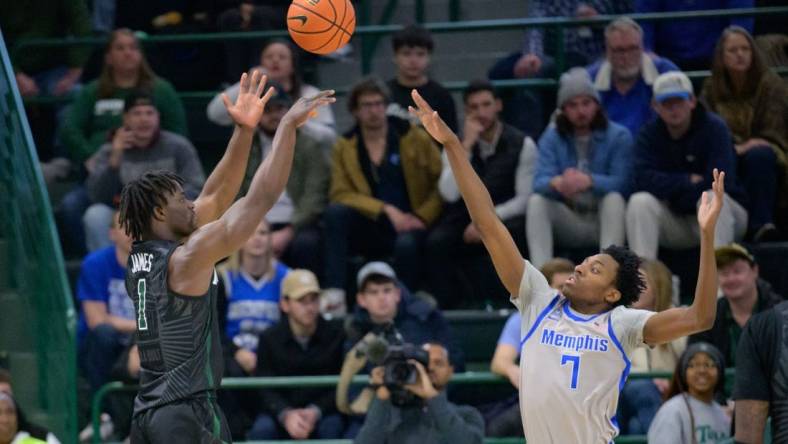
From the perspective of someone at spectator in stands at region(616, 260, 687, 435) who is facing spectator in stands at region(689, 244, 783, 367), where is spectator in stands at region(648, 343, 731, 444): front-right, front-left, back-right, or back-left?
front-right

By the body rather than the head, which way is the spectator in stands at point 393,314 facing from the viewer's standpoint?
toward the camera

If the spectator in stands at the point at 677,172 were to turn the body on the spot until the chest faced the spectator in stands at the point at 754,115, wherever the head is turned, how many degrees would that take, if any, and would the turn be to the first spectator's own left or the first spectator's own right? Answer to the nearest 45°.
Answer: approximately 135° to the first spectator's own left

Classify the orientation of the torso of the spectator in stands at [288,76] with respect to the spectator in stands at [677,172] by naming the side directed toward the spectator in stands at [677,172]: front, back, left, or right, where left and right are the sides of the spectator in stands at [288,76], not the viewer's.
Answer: left

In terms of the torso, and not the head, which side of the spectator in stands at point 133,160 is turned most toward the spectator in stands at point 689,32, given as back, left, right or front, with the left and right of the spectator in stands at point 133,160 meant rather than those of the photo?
left

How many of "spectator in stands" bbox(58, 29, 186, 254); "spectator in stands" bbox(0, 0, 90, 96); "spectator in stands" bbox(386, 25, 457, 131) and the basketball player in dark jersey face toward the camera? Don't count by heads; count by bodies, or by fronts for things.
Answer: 3

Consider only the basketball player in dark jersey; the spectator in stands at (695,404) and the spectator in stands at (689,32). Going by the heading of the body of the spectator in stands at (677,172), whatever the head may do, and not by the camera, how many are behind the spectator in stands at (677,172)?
1

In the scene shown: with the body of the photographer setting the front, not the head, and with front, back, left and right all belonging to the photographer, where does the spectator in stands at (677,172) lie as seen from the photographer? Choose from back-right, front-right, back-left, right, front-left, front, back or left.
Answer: back

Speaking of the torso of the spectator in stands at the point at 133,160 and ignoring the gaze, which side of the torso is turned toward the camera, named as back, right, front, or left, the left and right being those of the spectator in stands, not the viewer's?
front

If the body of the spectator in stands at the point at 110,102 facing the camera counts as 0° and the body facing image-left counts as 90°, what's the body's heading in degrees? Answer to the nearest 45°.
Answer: approximately 0°
